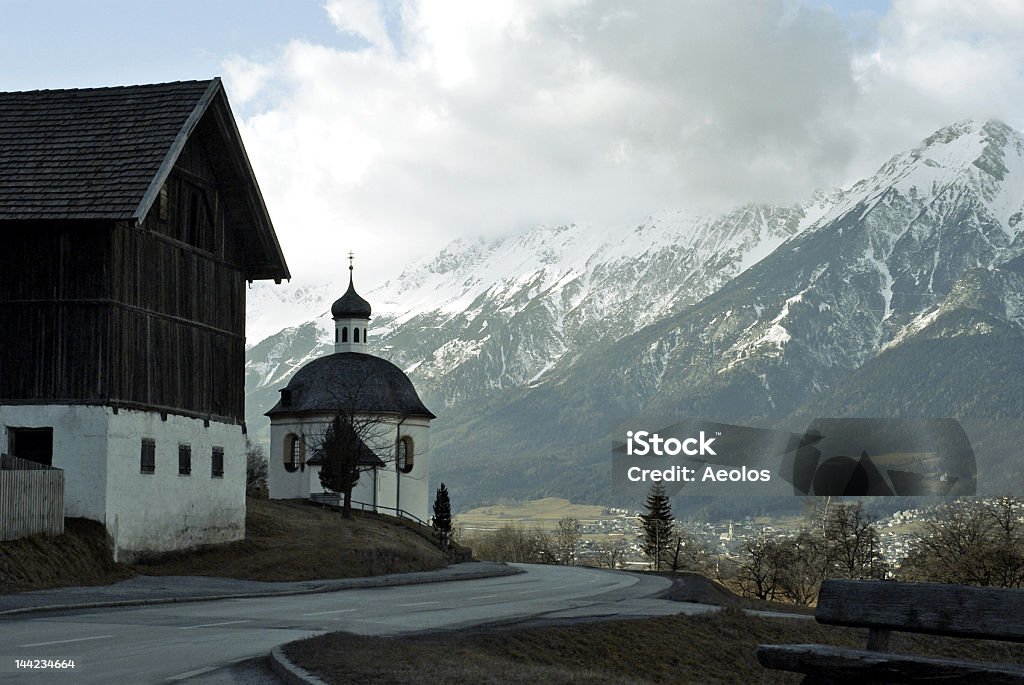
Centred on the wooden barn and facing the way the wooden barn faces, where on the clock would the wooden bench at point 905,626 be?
The wooden bench is roughly at 1 o'clock from the wooden barn.

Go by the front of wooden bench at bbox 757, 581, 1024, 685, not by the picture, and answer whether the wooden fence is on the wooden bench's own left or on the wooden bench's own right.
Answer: on the wooden bench's own right

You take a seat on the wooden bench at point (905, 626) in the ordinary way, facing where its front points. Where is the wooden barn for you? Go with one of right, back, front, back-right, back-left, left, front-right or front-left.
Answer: right

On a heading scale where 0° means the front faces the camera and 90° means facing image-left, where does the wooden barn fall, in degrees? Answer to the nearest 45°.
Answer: approximately 315°

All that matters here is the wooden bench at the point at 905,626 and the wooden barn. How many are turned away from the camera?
0
